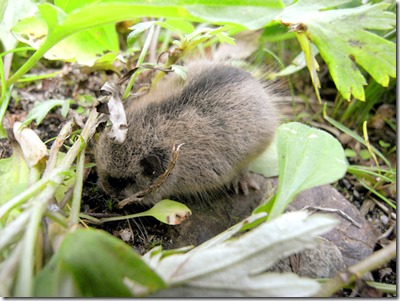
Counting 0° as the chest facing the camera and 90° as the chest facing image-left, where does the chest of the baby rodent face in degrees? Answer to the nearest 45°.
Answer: approximately 45°

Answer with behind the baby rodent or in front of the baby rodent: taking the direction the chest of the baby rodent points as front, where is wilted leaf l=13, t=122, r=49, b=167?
in front

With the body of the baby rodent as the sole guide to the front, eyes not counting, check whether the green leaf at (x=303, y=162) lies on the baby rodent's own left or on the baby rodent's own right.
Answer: on the baby rodent's own left

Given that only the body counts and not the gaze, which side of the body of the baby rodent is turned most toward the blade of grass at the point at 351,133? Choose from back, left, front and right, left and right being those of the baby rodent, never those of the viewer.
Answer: back

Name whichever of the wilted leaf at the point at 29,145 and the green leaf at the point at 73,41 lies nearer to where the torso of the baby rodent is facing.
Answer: the wilted leaf

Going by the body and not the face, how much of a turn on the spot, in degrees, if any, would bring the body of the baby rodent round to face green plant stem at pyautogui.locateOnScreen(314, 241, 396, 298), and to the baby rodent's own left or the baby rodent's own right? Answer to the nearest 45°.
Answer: approximately 90° to the baby rodent's own left

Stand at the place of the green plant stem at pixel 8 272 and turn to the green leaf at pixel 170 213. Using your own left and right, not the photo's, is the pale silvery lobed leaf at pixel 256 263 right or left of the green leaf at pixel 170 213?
right

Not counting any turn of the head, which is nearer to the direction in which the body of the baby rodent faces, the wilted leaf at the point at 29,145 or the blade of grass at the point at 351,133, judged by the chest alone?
the wilted leaf

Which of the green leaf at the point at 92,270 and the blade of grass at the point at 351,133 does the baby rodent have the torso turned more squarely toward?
the green leaf

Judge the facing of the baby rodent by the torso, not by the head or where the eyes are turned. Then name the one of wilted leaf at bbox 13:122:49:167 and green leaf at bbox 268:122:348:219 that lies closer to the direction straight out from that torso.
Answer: the wilted leaf
